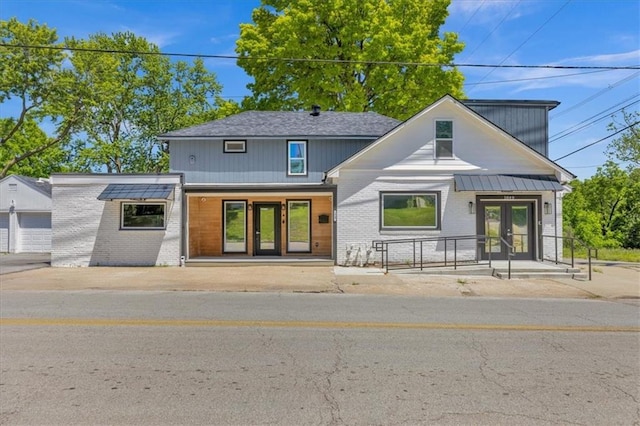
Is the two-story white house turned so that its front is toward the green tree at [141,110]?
no

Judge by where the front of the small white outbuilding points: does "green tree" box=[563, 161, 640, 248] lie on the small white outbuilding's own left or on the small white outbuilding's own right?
on the small white outbuilding's own left

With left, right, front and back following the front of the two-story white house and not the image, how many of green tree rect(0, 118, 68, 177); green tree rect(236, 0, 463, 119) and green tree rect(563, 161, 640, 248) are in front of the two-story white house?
0

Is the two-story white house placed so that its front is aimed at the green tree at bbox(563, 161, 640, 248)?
no

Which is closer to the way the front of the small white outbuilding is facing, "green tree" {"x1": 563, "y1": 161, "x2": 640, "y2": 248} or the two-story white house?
the two-story white house

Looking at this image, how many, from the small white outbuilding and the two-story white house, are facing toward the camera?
2

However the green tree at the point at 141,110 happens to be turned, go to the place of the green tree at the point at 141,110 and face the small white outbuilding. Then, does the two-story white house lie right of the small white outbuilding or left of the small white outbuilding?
left

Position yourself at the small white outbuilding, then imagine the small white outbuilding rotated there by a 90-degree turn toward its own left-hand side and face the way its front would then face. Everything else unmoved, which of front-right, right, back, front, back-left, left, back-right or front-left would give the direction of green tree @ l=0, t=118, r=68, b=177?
left

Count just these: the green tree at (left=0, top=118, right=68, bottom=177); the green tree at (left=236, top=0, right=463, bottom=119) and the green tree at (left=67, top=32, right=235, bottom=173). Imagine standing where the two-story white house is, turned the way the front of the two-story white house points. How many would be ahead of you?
0

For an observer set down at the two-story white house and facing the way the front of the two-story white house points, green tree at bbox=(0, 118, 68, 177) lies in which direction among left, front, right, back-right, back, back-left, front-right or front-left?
back-right

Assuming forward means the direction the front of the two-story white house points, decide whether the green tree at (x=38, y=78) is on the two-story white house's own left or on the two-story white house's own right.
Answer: on the two-story white house's own right

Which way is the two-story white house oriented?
toward the camera
